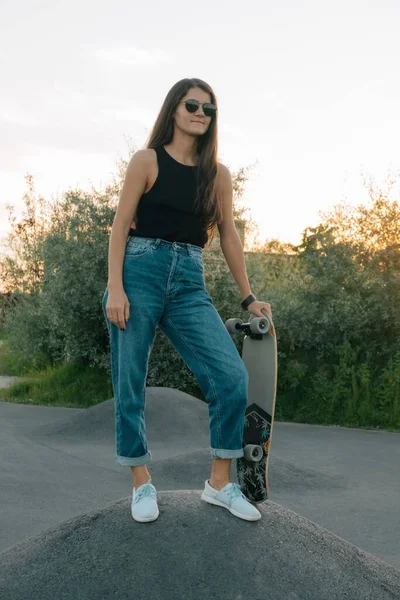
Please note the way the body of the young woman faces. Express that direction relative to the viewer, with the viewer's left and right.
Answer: facing the viewer and to the right of the viewer
